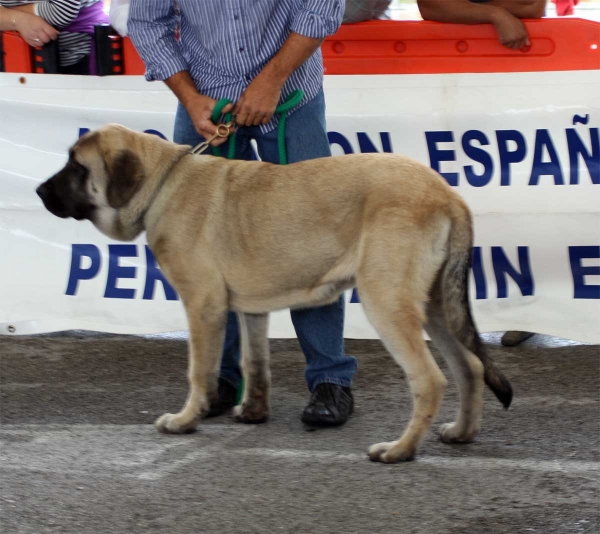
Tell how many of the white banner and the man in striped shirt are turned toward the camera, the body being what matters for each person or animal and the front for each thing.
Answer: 2

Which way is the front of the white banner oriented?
toward the camera

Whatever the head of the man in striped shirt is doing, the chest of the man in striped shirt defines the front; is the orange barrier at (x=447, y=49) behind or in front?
behind

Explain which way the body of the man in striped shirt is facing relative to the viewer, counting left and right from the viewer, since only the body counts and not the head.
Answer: facing the viewer

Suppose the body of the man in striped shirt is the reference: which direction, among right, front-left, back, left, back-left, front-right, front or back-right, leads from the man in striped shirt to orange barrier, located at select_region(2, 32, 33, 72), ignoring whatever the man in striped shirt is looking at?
back-right

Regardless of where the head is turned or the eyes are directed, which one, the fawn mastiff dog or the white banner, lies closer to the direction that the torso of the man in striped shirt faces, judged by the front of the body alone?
the fawn mastiff dog
